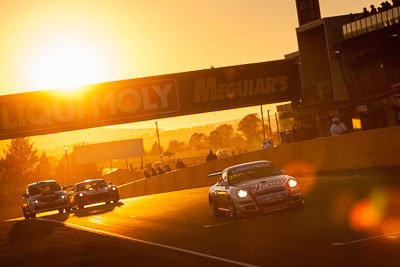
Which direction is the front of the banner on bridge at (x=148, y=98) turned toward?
toward the camera

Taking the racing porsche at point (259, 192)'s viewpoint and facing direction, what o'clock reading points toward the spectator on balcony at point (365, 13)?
The spectator on balcony is roughly at 8 o'clock from the racing porsche.

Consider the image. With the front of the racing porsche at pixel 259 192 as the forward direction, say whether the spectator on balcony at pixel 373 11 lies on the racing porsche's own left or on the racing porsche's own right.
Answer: on the racing porsche's own left

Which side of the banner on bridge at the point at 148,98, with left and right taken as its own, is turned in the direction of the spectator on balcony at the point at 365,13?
left

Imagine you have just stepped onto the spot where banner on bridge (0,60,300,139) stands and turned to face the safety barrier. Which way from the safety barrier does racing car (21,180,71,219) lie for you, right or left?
right

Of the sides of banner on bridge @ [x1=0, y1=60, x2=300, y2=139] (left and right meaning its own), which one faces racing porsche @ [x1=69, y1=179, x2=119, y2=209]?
front

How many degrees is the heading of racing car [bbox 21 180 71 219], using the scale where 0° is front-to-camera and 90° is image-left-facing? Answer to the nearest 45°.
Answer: approximately 315°

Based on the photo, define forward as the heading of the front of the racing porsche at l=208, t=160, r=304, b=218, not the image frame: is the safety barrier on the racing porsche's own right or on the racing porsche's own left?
on the racing porsche's own left

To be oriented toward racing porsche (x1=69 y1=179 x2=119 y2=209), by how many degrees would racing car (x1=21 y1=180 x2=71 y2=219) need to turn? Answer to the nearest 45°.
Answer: approximately 45° to its left

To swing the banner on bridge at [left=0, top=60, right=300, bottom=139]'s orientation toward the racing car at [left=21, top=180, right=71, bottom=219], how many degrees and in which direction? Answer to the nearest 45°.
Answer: approximately 45° to its right

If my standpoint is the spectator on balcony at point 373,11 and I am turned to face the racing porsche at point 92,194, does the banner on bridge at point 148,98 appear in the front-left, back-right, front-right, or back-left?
front-right

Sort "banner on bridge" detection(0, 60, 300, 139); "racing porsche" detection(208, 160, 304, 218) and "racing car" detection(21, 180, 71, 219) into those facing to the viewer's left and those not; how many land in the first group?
0
